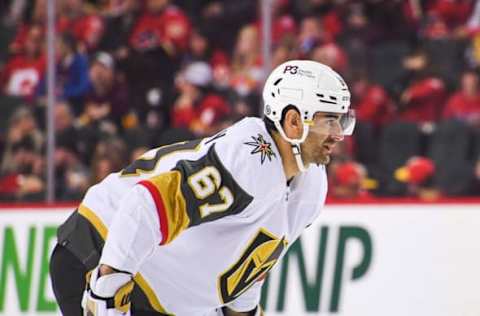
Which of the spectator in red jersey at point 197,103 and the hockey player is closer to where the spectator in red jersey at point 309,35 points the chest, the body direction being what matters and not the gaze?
the hockey player

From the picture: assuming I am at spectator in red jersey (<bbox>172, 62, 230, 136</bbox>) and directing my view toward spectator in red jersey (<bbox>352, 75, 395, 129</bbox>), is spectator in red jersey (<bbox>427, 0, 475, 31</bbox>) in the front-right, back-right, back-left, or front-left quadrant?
front-left

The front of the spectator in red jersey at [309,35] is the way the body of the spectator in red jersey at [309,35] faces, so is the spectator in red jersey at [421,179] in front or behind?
in front

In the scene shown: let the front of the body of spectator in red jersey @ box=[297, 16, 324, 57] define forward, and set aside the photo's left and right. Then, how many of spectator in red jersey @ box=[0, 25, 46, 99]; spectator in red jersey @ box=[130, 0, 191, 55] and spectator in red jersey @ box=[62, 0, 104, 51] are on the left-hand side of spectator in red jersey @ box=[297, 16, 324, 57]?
0

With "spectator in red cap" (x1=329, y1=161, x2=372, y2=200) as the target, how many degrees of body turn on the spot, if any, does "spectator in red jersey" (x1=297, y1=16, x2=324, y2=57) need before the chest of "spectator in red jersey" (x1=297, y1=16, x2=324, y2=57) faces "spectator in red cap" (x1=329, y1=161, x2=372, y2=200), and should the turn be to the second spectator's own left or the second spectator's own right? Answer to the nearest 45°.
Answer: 0° — they already face them

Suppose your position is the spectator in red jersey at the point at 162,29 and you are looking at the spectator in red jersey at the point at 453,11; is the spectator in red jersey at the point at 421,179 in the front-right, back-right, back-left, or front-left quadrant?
front-right

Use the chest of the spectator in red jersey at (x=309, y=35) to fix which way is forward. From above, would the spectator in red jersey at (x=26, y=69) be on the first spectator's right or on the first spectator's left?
on the first spectator's right

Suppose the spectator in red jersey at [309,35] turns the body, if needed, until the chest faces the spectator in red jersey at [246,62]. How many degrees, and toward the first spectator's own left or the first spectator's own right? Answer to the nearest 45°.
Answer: approximately 45° to the first spectator's own right

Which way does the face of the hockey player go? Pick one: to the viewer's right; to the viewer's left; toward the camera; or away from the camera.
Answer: to the viewer's right

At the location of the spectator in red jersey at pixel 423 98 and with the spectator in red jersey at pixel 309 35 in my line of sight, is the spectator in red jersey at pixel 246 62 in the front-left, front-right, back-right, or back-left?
front-left

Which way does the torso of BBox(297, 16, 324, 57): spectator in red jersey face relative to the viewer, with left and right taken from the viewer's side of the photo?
facing the viewer

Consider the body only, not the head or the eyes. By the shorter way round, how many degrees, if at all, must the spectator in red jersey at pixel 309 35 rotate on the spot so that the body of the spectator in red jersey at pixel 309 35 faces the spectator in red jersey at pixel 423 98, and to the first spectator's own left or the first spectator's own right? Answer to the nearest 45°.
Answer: approximately 45° to the first spectator's own left

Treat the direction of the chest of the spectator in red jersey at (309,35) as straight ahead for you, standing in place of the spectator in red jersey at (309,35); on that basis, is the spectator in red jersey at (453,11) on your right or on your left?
on your left

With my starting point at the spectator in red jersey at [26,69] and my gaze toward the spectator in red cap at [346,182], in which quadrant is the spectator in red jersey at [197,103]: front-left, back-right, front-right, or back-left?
front-left
